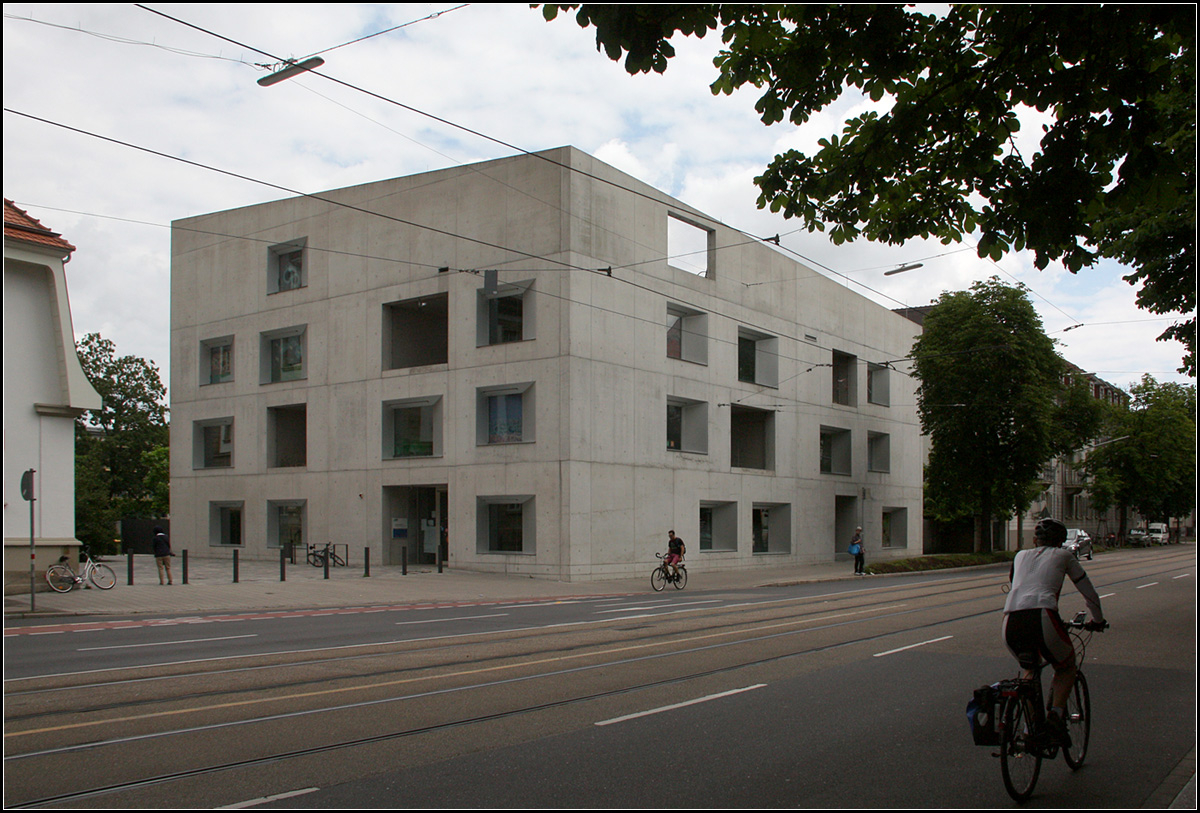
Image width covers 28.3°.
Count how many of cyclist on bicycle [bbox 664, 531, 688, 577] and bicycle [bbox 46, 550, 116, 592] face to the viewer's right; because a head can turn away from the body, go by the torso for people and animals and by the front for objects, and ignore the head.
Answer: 1

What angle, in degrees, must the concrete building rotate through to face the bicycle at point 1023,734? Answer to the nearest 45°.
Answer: approximately 45° to its left

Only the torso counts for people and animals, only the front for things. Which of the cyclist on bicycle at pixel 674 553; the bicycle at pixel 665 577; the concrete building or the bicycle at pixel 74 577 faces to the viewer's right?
the bicycle at pixel 74 577

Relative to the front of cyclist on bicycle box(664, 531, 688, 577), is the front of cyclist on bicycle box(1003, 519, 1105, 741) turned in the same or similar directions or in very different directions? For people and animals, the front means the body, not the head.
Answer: very different directions

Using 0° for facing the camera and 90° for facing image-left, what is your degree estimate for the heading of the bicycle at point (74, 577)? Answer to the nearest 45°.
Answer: approximately 270°

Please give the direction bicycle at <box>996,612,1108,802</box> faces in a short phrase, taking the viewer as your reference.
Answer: facing away from the viewer and to the right of the viewer

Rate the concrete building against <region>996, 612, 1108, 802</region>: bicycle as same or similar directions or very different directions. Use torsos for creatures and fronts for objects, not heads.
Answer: very different directions

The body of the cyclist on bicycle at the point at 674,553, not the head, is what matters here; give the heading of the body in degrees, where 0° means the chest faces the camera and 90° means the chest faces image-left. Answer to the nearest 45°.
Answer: approximately 45°

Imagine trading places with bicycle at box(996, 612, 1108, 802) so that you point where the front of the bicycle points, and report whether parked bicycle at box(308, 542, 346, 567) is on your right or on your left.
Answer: on your left
